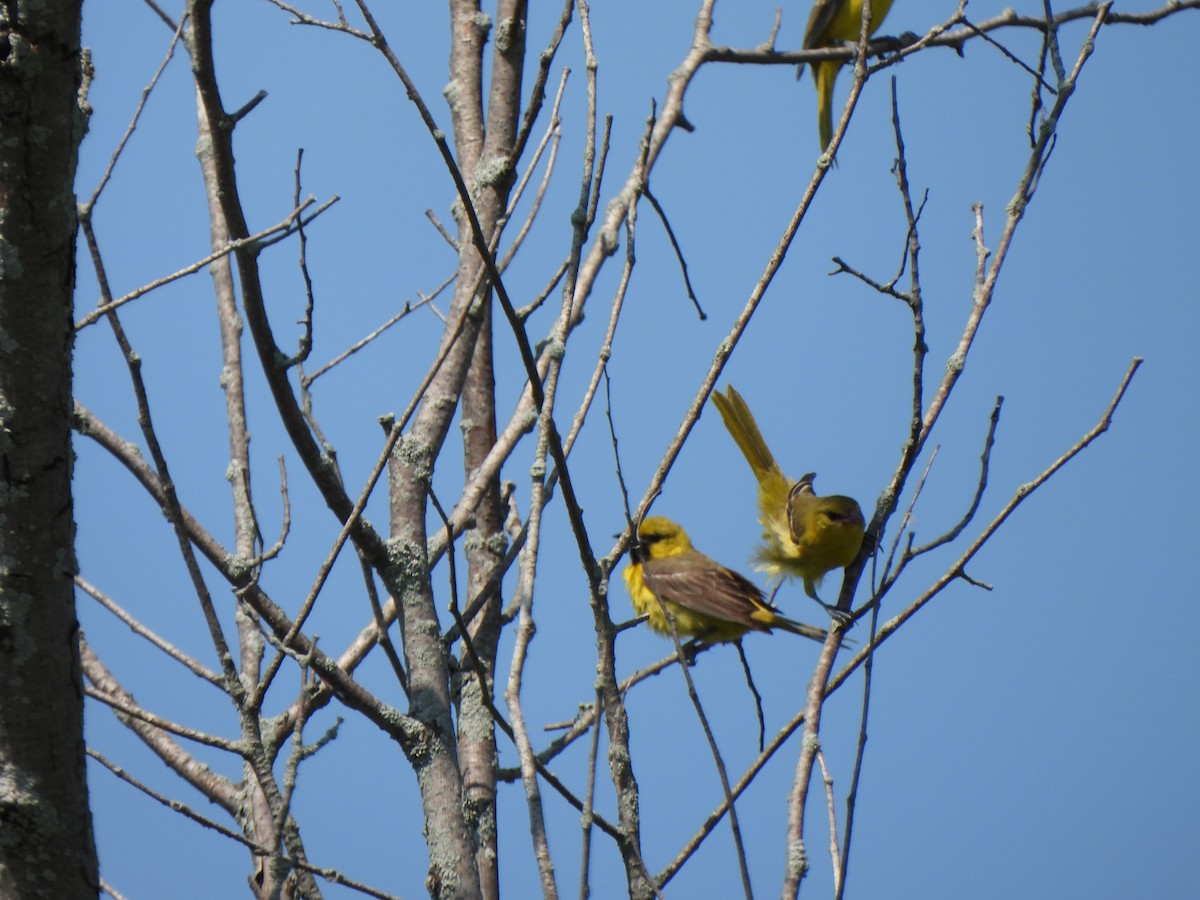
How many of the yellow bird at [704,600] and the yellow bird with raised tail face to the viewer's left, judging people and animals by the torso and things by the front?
1

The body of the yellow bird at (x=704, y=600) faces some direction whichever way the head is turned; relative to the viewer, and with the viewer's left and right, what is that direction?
facing to the left of the viewer

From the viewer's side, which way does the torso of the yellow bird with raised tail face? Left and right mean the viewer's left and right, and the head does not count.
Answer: facing the viewer and to the right of the viewer

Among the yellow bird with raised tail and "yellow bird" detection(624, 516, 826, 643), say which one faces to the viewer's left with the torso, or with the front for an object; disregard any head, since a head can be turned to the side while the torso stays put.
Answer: the yellow bird
